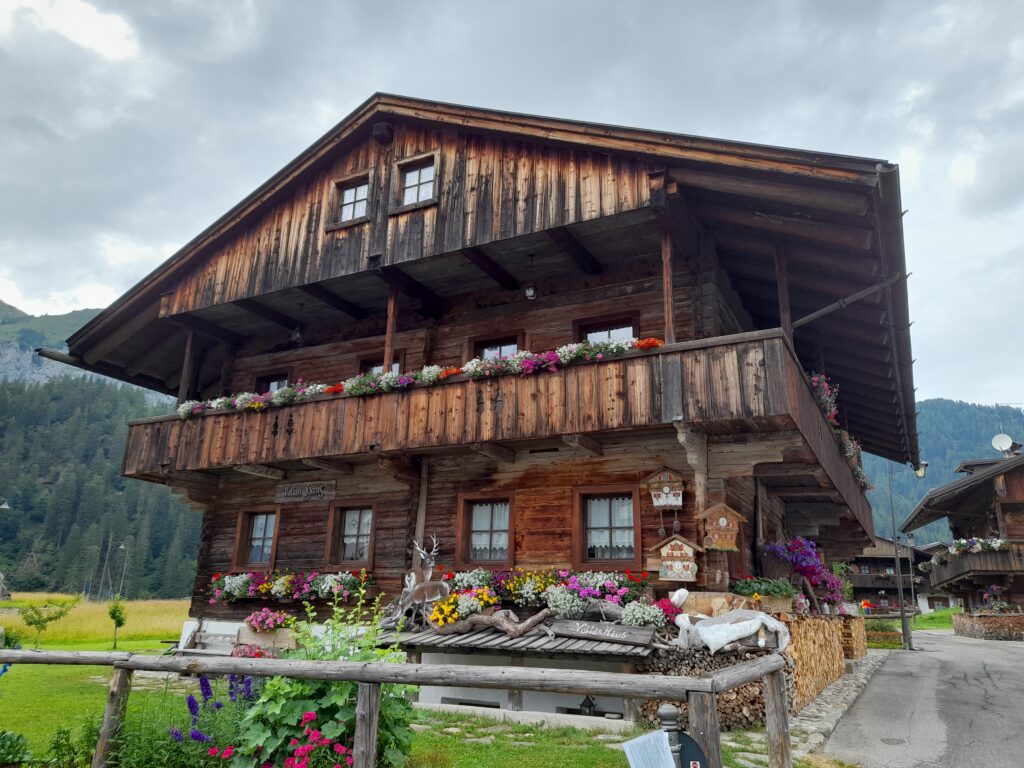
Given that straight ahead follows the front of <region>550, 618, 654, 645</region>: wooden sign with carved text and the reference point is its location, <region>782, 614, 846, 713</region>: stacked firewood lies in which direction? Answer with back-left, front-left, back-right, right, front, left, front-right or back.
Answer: back-left

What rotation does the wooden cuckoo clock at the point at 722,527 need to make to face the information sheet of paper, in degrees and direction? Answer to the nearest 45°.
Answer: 0° — it already faces it

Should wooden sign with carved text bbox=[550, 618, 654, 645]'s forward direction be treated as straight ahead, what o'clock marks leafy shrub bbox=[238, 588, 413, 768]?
The leafy shrub is roughly at 1 o'clock from the wooden sign with carved text.

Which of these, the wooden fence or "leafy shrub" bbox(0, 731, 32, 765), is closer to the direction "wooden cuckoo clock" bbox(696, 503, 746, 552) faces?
the wooden fence

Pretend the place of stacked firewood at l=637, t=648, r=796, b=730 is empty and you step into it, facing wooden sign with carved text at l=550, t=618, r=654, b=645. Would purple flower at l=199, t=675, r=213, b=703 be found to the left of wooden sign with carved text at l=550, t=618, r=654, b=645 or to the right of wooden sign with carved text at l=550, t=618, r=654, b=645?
left
